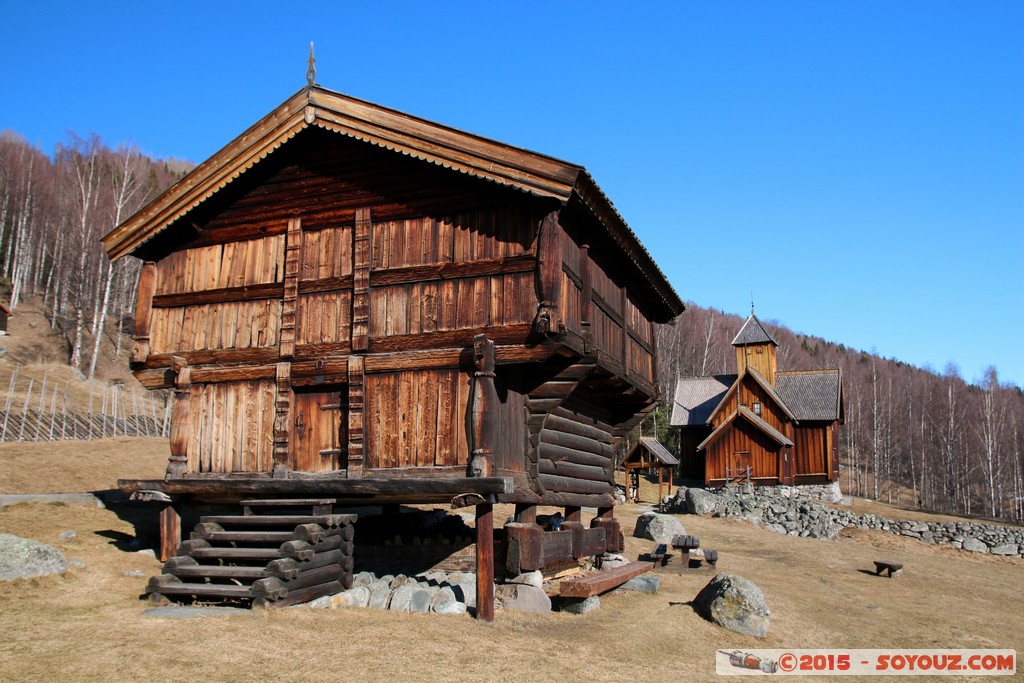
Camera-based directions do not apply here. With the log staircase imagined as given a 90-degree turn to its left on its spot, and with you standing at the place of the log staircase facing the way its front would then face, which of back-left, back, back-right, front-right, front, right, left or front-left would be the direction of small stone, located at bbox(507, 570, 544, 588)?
front-left

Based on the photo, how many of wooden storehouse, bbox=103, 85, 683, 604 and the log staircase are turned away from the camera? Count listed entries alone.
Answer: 0

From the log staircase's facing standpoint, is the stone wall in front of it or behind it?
behind

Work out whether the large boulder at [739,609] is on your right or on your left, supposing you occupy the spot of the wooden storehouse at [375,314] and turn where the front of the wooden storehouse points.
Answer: on your left

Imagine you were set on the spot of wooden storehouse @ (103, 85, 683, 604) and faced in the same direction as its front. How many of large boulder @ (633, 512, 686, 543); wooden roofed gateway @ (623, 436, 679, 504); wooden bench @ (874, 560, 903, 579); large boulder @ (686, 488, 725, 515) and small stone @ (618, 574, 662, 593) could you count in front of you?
0

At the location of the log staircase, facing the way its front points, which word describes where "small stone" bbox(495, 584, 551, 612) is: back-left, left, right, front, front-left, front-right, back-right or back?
back-left

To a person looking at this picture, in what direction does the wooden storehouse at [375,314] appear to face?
facing the viewer and to the left of the viewer

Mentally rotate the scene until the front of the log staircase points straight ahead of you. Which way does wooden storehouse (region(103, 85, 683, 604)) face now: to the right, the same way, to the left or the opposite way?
the same way

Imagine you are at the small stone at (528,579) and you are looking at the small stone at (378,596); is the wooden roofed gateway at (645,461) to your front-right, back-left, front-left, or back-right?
back-right

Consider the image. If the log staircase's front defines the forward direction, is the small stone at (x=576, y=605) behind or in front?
behind

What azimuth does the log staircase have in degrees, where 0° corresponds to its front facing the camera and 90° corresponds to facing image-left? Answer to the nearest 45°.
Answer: approximately 45°

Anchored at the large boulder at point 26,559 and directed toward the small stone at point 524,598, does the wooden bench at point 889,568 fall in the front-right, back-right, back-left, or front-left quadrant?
front-left

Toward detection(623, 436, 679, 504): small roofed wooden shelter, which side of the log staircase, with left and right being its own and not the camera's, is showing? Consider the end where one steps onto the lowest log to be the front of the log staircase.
back
